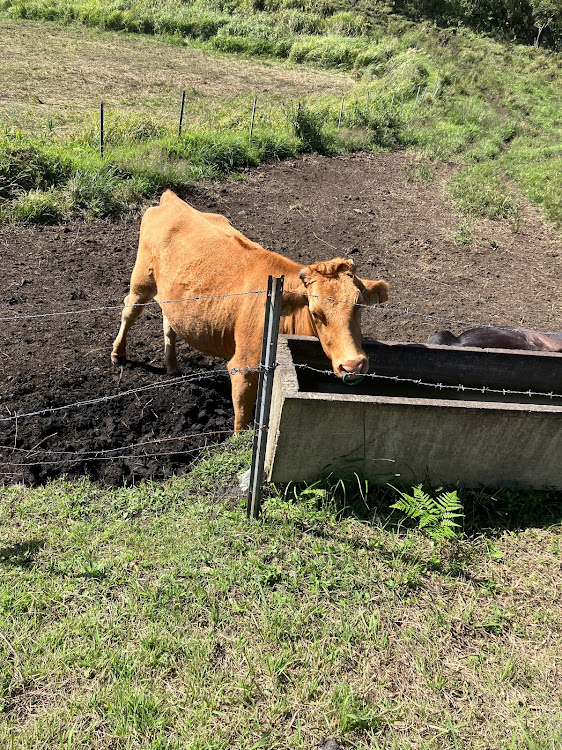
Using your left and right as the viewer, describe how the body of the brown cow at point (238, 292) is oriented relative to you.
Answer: facing the viewer and to the right of the viewer

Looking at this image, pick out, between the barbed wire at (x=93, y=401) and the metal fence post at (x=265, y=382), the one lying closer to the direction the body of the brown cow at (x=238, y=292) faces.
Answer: the metal fence post

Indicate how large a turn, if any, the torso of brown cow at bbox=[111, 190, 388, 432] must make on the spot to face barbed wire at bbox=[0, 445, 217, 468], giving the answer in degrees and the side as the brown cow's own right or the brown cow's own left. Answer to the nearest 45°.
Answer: approximately 90° to the brown cow's own right

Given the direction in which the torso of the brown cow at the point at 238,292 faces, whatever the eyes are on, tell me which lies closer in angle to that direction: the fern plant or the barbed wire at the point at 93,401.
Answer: the fern plant

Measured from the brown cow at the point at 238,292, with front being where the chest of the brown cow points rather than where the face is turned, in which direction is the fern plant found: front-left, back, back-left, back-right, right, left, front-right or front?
front

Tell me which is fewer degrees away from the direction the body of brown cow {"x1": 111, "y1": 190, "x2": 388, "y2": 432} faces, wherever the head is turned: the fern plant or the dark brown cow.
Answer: the fern plant
